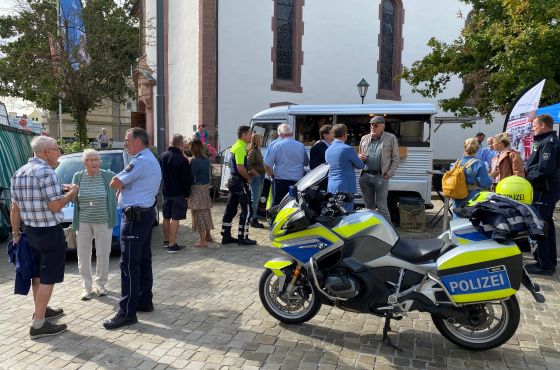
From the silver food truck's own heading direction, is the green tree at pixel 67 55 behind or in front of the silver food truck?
in front

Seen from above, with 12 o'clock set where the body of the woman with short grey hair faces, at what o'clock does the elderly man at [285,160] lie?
The elderly man is roughly at 8 o'clock from the woman with short grey hair.

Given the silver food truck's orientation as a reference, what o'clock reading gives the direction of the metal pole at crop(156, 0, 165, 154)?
The metal pole is roughly at 12 o'clock from the silver food truck.

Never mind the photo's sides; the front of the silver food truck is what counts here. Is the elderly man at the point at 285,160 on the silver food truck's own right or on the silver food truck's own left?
on the silver food truck's own left

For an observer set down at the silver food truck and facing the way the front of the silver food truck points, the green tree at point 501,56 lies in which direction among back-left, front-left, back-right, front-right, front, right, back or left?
back-right

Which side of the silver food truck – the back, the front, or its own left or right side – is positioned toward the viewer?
left

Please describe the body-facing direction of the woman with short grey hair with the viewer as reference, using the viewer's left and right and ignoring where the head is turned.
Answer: facing the viewer

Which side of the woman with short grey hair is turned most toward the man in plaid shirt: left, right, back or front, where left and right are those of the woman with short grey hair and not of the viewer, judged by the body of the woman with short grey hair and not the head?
front

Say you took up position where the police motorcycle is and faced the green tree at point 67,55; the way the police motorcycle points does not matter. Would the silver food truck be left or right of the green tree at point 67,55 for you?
right

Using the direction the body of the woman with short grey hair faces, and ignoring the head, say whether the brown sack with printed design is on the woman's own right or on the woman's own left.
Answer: on the woman's own left

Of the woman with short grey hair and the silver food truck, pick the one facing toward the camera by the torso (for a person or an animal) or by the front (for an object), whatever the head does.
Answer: the woman with short grey hair

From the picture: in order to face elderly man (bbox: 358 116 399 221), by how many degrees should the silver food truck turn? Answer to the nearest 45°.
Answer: approximately 90° to its left

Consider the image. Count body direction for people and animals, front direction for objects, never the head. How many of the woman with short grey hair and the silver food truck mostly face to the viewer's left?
1

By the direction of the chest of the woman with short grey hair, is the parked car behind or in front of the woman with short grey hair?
behind

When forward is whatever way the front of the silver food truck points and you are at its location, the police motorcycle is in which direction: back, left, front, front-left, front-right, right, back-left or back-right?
left

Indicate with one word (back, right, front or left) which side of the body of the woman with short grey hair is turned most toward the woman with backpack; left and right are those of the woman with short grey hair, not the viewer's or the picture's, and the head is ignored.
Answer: left

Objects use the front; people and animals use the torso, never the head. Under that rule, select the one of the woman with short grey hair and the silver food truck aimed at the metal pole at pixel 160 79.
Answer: the silver food truck
